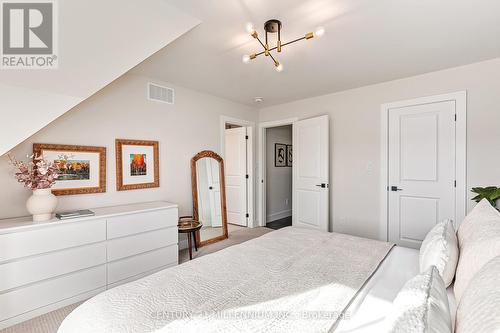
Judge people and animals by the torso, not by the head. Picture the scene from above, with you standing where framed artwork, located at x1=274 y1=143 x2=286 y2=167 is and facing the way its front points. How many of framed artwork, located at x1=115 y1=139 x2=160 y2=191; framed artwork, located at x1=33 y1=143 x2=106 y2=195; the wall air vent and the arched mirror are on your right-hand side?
4

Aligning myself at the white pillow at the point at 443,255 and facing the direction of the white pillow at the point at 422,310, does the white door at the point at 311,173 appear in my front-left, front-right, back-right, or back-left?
back-right

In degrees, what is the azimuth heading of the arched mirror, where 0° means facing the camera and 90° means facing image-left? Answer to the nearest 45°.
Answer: approximately 315°

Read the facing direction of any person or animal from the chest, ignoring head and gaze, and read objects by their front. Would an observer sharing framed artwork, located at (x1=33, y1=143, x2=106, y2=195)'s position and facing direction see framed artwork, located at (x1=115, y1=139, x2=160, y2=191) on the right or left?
on its left

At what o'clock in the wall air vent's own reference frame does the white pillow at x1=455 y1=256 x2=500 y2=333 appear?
The white pillow is roughly at 1 o'clock from the wall air vent.

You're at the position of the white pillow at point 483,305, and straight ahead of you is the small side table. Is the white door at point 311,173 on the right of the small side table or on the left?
right

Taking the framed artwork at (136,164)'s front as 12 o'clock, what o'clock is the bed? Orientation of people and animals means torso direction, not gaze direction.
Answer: The bed is roughly at 1 o'clock from the framed artwork.

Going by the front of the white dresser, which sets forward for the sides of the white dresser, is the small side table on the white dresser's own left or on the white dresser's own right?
on the white dresser's own left
